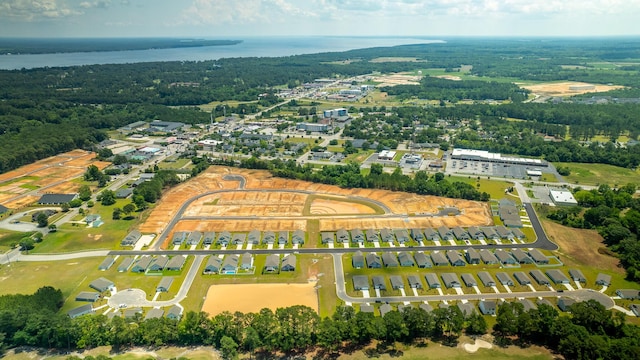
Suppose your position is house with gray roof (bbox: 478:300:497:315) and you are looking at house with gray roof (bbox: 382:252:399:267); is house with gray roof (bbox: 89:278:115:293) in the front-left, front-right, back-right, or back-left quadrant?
front-left

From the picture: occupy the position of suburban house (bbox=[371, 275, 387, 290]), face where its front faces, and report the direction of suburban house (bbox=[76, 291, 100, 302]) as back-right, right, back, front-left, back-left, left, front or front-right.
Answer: right

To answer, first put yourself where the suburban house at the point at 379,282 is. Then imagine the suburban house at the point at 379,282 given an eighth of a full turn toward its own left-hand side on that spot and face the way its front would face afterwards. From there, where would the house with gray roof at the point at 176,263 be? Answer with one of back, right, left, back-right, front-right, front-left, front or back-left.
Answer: back-right

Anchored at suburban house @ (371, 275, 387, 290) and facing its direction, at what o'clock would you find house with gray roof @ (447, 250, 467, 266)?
The house with gray roof is roughly at 8 o'clock from the suburban house.

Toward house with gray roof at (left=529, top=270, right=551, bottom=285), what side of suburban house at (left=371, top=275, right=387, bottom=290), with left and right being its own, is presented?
left

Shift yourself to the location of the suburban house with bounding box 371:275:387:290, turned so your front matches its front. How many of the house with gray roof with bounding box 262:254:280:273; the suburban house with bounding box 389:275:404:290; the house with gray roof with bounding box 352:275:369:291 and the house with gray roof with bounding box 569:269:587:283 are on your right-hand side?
2

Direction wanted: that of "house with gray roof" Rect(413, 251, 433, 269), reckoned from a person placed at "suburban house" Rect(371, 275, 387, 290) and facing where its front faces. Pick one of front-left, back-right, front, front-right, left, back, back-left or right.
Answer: back-left

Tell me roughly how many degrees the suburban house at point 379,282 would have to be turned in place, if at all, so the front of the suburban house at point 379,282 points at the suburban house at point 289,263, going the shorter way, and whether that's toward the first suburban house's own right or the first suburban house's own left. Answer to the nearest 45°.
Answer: approximately 90° to the first suburban house's own right

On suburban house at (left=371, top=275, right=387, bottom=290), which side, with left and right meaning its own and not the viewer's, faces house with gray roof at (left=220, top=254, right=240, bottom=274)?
right

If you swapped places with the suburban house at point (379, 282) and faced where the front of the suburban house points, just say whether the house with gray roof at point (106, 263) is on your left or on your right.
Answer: on your right

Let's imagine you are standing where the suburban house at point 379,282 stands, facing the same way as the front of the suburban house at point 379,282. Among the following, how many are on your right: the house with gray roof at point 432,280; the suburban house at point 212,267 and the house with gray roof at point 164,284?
2

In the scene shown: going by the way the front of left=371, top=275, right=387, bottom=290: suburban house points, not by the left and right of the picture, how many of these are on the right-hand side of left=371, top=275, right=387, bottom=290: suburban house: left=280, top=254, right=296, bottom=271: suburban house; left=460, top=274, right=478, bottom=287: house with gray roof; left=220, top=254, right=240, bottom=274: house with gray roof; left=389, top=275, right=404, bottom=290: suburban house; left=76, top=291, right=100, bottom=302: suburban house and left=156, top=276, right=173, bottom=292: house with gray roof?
4

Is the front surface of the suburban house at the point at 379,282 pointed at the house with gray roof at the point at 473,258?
no

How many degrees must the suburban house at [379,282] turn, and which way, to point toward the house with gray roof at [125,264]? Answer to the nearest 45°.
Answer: approximately 90° to its right

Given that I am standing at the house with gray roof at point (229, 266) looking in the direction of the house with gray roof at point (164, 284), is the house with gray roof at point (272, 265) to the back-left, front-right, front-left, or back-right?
back-left

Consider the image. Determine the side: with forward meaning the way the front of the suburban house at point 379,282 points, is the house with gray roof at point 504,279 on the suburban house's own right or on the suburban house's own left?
on the suburban house's own left

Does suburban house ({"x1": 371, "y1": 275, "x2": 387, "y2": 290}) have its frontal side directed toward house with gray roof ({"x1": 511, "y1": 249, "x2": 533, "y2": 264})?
no

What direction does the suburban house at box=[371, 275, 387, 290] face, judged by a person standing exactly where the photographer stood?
facing the viewer

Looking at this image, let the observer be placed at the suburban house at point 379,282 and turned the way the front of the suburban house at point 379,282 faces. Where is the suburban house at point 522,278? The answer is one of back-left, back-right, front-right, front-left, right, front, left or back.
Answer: left

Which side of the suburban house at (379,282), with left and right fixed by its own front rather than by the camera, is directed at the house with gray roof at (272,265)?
right

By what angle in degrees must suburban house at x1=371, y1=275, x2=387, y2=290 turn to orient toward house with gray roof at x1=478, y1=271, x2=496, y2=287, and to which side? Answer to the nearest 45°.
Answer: approximately 90° to its left

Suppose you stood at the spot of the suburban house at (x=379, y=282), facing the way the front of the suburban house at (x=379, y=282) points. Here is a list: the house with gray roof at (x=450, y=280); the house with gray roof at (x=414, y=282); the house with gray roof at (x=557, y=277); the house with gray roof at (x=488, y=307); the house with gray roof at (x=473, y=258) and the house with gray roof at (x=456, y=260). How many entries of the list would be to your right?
0
